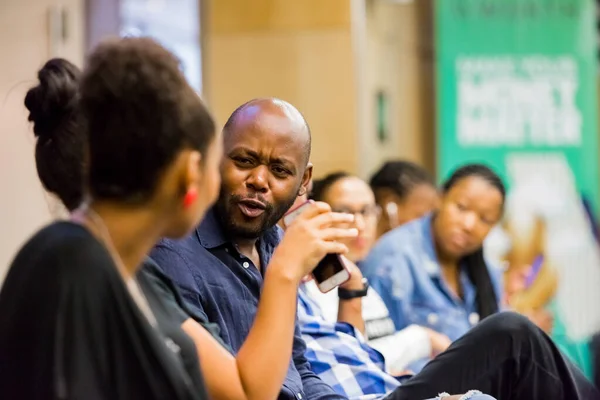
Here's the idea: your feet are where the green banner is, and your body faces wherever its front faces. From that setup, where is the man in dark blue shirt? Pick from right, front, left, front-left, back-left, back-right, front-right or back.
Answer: front

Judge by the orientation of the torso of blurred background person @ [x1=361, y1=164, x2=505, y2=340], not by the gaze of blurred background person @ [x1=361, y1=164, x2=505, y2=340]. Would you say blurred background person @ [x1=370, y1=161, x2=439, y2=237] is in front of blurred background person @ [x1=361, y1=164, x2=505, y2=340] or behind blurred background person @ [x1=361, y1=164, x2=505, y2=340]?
behind

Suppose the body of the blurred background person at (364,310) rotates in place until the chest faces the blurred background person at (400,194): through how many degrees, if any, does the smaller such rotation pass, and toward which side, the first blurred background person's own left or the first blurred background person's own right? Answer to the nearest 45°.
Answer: approximately 135° to the first blurred background person's own left

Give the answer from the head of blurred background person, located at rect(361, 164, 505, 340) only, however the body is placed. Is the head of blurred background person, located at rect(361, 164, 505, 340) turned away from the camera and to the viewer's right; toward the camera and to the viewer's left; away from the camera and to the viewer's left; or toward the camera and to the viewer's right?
toward the camera and to the viewer's left

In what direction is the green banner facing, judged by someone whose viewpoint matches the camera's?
facing the viewer

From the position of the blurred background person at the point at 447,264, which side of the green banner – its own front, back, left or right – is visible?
front

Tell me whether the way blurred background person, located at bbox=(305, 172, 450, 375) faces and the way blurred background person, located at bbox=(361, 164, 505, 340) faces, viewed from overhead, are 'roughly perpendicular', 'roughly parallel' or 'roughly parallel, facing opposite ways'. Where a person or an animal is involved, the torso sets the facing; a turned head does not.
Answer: roughly parallel
